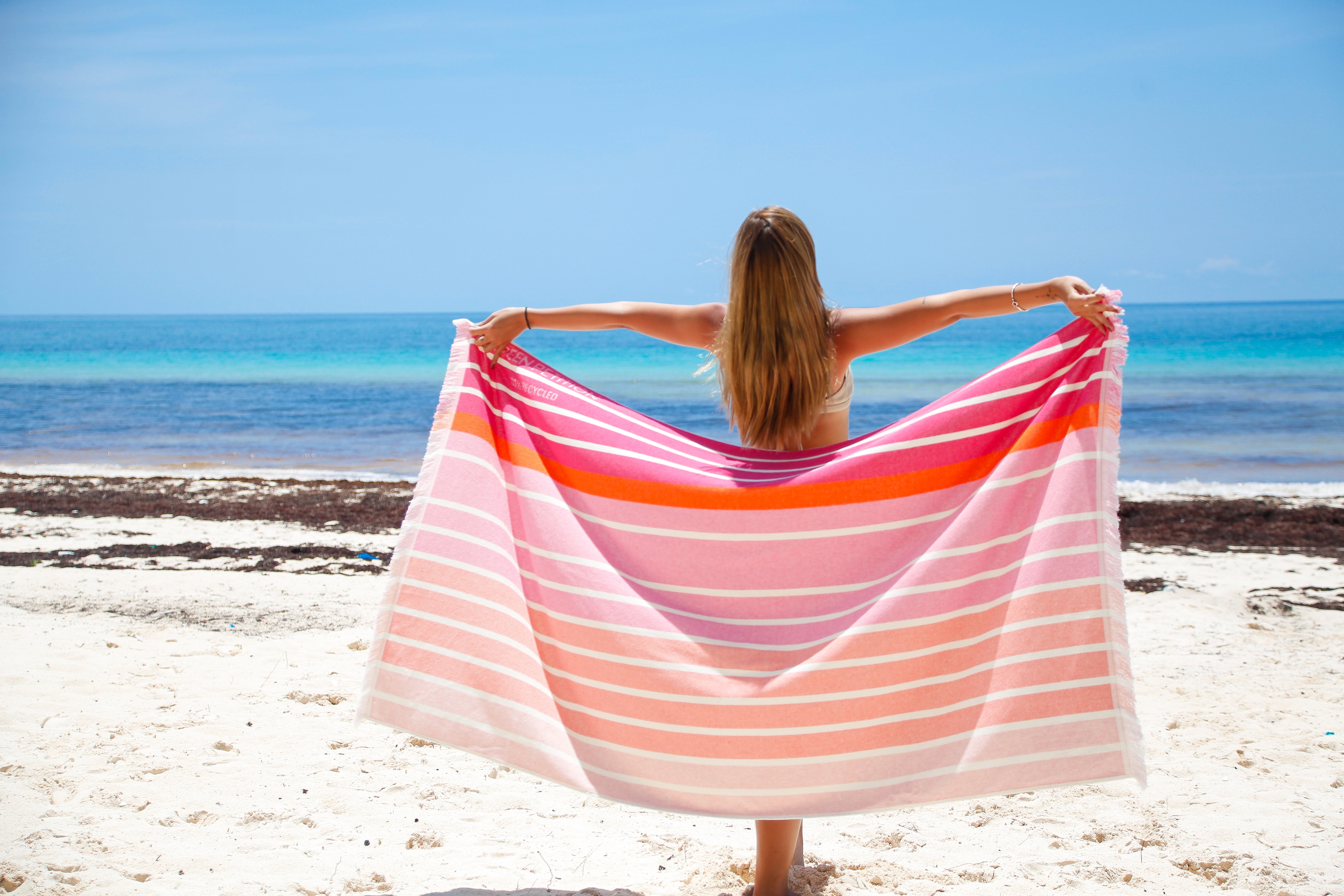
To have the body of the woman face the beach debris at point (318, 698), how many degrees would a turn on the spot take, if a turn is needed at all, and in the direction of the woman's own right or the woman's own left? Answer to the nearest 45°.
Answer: approximately 45° to the woman's own left

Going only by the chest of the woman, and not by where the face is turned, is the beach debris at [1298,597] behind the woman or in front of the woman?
in front

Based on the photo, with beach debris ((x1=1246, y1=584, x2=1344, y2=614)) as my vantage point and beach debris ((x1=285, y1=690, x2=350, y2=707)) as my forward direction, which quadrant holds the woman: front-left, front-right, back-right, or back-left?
front-left

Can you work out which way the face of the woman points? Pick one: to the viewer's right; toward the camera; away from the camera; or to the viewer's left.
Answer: away from the camera

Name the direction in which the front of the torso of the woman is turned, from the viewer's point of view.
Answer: away from the camera
